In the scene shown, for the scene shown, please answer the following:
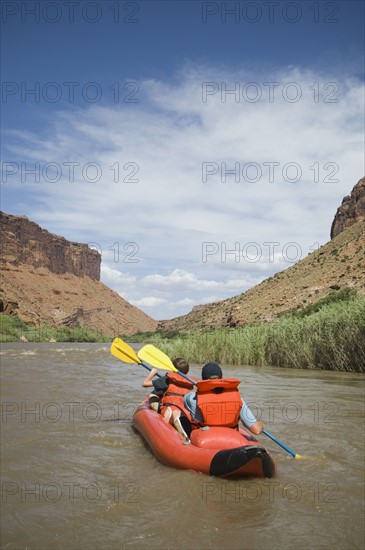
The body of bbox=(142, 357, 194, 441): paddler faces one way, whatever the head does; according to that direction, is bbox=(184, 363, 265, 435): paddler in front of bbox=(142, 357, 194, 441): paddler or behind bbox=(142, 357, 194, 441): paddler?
behind

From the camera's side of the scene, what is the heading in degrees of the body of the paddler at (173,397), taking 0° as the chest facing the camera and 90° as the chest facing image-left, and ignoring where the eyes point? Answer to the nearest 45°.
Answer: approximately 135°

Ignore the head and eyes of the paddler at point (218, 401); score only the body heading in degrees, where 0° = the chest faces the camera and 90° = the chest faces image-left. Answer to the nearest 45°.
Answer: approximately 180°
